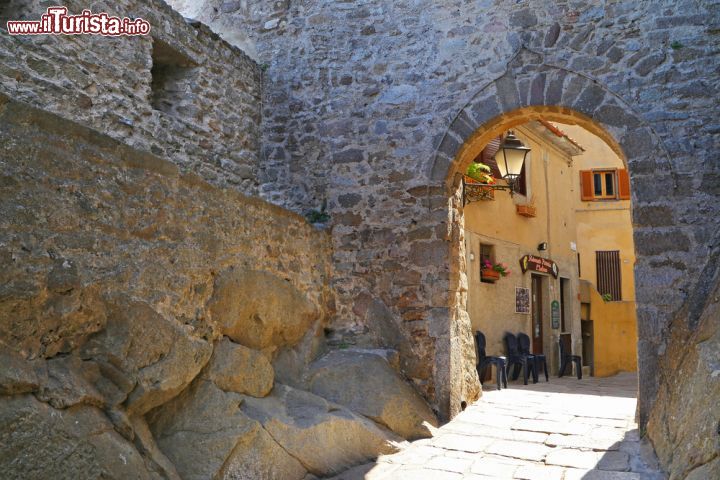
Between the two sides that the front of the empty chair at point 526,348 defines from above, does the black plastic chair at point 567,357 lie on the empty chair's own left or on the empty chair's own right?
on the empty chair's own left

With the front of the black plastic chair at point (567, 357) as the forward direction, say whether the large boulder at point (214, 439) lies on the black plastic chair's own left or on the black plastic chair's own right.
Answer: on the black plastic chair's own right

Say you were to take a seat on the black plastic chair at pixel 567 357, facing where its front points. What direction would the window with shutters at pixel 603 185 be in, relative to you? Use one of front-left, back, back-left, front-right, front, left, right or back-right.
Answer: back-left

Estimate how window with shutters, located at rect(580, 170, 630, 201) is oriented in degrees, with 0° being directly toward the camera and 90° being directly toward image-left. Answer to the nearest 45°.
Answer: approximately 0°
